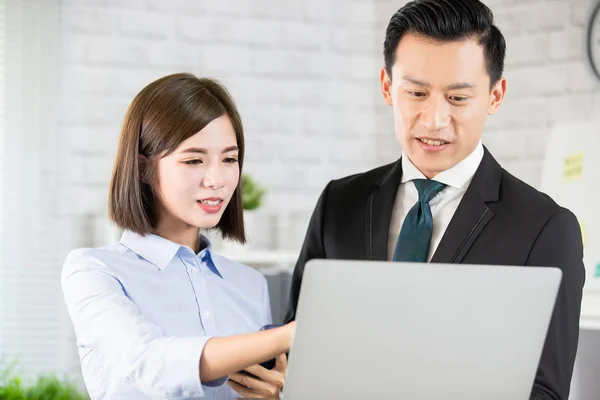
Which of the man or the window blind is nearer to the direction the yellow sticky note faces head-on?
the man

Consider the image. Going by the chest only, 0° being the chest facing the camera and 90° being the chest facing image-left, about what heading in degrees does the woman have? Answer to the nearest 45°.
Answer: approximately 315°

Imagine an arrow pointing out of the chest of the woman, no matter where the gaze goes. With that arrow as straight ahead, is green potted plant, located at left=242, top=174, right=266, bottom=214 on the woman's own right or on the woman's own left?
on the woman's own left

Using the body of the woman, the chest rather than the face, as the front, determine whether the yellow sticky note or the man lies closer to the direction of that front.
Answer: the man

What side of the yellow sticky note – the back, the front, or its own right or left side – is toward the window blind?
right

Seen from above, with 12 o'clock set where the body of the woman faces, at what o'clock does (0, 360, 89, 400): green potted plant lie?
The green potted plant is roughly at 7 o'clock from the woman.

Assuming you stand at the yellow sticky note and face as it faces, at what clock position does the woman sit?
The woman is roughly at 1 o'clock from the yellow sticky note.

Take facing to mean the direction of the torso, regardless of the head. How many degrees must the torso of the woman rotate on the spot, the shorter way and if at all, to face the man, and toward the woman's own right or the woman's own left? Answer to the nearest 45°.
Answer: approximately 45° to the woman's own left

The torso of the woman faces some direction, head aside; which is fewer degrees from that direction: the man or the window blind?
the man

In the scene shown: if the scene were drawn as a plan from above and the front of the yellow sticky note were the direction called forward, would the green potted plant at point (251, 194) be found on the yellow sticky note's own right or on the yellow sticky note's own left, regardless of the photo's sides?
on the yellow sticky note's own right

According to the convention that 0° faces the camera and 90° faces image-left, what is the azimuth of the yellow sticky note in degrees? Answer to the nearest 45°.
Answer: approximately 0°
